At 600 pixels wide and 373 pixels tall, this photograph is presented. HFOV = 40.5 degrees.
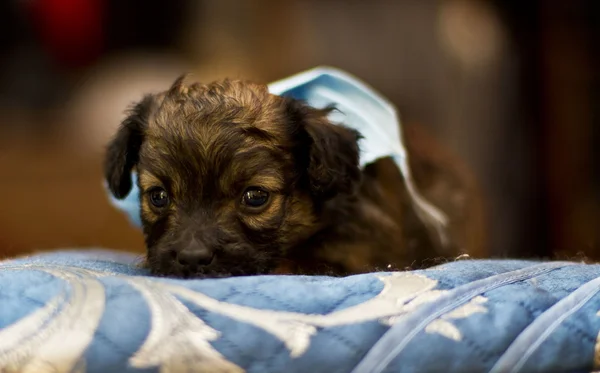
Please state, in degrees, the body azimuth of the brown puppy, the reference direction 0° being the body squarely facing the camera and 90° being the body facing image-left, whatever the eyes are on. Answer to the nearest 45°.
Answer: approximately 45°
